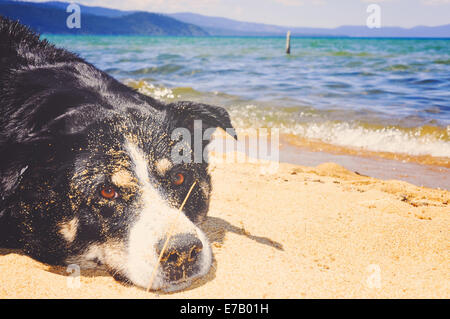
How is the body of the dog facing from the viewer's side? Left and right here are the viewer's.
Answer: facing the viewer and to the right of the viewer
